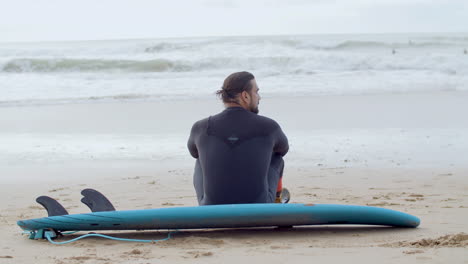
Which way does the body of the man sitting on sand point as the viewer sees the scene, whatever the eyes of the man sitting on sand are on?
away from the camera

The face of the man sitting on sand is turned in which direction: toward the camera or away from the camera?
away from the camera
